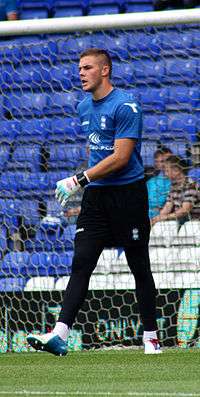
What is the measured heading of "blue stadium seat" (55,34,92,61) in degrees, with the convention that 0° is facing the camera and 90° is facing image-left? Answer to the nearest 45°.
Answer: approximately 0°

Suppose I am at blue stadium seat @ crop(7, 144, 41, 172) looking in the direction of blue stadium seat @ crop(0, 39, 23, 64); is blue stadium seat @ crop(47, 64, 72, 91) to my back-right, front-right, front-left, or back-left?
front-right

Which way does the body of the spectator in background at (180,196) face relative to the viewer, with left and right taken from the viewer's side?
facing the viewer and to the left of the viewer

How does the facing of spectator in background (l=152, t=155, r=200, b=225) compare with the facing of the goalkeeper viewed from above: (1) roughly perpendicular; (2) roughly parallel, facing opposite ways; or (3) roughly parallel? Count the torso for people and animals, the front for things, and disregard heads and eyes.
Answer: roughly parallel

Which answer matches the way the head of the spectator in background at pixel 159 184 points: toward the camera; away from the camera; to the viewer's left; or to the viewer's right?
toward the camera

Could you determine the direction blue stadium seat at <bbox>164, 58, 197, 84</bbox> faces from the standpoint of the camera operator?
facing the viewer

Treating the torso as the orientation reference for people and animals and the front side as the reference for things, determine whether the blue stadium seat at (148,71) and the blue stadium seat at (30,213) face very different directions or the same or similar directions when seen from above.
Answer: same or similar directions

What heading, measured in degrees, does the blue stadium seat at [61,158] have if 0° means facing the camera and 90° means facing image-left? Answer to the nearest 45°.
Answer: approximately 0°

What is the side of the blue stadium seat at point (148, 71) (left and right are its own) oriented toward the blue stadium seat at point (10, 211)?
front

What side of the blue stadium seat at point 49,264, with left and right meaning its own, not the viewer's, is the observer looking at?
front

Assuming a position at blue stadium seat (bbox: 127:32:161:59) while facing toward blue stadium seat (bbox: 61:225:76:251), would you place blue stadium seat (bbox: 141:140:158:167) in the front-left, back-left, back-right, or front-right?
front-left
